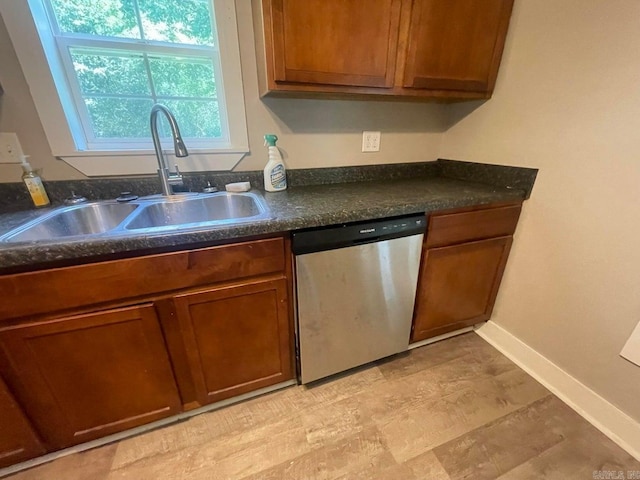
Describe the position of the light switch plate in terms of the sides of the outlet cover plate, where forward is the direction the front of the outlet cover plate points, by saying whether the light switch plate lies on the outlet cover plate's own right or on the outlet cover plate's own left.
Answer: on the outlet cover plate's own right

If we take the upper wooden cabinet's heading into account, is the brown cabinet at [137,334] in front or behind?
in front

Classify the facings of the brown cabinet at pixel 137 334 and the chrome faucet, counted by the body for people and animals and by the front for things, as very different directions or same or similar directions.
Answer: same or similar directions

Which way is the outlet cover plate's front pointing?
toward the camera

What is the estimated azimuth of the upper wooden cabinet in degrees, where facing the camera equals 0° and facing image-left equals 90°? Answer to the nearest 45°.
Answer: approximately 0°

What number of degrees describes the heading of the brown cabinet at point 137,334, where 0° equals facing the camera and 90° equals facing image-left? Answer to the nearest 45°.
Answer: approximately 315°

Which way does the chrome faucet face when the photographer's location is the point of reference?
facing the viewer and to the right of the viewer

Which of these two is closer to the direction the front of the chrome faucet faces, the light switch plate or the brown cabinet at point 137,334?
the brown cabinet

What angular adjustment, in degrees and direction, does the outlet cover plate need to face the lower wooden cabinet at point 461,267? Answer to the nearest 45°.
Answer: approximately 45° to its left

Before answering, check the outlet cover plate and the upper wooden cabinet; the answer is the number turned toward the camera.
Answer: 2

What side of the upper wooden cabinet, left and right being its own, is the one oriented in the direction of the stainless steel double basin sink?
right

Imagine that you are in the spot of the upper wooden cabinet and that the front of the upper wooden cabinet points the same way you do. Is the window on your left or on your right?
on your right
